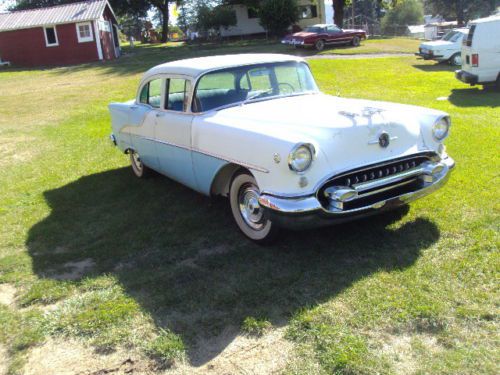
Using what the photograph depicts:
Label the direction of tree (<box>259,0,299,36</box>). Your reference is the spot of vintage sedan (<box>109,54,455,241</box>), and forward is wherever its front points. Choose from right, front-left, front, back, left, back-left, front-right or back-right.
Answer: back-left

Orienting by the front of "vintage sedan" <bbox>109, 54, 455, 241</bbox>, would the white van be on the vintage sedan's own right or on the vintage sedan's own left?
on the vintage sedan's own left

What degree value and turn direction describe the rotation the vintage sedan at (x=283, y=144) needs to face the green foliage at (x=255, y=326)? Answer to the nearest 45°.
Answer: approximately 45° to its right

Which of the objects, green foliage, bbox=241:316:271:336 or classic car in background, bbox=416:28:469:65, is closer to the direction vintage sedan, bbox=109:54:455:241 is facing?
the green foliage

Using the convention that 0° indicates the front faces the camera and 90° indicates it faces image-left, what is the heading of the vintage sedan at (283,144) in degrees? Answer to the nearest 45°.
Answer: approximately 315°

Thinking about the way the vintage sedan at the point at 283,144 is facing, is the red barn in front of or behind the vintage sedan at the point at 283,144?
behind

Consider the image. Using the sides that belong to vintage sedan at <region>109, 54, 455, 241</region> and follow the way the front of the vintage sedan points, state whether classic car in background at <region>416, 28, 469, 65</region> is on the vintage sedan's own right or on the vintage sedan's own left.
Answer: on the vintage sedan's own left

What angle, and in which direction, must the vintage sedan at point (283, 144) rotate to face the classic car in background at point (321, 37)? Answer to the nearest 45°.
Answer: approximately 135° to its left
